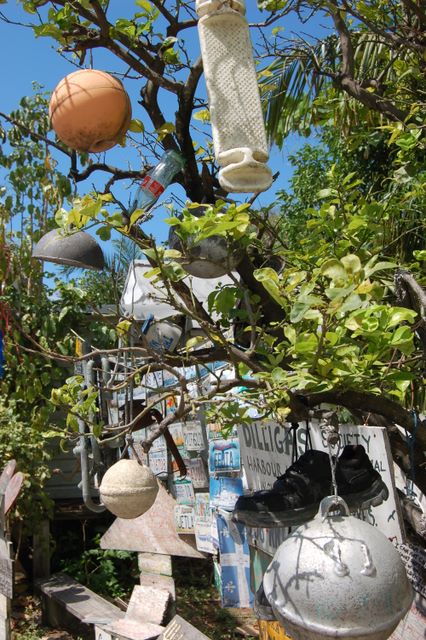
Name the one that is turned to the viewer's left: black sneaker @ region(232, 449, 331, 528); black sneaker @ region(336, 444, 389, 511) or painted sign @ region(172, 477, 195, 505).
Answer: black sneaker @ region(232, 449, 331, 528)

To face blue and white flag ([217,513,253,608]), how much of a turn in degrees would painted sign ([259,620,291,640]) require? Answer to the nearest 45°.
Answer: approximately 180°

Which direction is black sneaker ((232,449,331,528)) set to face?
to the viewer's left

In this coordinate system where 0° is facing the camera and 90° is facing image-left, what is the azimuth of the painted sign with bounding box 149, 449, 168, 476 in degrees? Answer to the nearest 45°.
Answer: approximately 0°

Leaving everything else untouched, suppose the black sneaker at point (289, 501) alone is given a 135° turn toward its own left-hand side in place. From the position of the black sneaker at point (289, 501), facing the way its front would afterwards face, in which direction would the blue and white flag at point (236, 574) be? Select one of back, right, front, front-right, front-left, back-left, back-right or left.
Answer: back-left

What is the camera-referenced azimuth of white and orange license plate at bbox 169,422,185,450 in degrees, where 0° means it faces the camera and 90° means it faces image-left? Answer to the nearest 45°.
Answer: approximately 0°

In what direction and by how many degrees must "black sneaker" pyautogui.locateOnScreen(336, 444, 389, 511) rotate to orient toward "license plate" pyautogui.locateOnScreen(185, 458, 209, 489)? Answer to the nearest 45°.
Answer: approximately 180°

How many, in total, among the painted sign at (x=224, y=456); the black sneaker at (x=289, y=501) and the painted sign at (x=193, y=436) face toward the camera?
2

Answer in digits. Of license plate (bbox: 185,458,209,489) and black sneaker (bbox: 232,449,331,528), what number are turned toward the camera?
1
